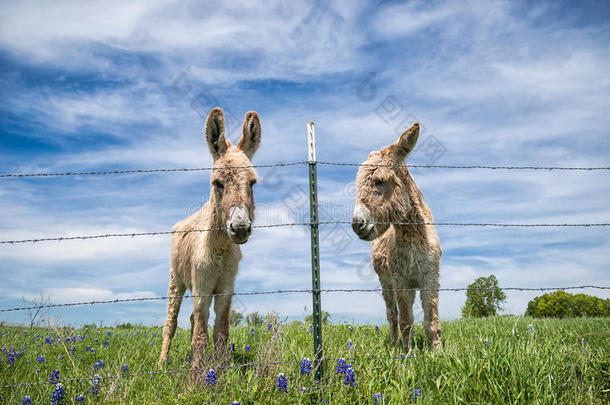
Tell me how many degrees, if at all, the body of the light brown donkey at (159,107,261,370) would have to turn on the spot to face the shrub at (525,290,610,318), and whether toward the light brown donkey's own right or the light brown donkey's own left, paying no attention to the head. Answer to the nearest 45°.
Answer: approximately 90° to the light brown donkey's own left

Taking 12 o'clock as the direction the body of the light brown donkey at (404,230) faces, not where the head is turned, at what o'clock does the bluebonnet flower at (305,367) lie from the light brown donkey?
The bluebonnet flower is roughly at 1 o'clock from the light brown donkey.

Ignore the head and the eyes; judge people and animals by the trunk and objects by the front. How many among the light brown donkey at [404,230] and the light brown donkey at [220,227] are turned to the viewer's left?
0

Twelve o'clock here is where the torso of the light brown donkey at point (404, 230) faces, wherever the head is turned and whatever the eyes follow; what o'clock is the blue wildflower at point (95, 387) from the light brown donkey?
The blue wildflower is roughly at 2 o'clock from the light brown donkey.

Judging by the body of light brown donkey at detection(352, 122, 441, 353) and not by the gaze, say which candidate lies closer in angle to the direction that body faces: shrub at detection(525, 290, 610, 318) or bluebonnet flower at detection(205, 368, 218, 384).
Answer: the bluebonnet flower

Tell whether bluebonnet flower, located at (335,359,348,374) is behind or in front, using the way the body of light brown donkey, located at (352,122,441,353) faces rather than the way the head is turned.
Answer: in front

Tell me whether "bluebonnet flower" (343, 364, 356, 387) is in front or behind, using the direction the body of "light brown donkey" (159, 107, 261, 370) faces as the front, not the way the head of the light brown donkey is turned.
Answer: in front

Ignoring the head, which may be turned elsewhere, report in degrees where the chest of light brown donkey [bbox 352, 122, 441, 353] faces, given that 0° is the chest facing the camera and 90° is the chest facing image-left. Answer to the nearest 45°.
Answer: approximately 0°

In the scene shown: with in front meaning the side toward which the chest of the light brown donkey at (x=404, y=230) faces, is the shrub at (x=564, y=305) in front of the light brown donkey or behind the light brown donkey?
behind
